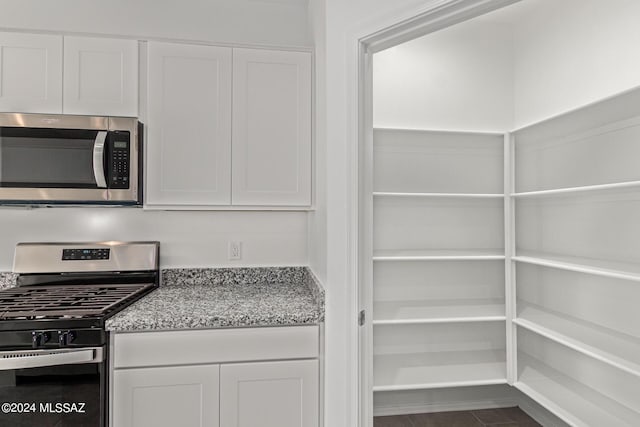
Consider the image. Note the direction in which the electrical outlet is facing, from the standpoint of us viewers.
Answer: facing the viewer

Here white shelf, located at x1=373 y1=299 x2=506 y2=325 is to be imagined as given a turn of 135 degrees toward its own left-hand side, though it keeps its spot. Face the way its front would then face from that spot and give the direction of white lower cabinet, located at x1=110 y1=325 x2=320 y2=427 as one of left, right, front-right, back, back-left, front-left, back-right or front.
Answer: back

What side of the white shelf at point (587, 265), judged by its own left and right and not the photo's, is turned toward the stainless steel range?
front

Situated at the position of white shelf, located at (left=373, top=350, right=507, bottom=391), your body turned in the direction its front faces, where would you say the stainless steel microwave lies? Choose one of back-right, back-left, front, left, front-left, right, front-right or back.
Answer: front-right

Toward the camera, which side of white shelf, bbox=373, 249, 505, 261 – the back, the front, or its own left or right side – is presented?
front

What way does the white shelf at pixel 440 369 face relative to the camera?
toward the camera

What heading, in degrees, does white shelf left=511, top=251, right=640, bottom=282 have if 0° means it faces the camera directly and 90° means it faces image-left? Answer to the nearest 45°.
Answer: approximately 45°

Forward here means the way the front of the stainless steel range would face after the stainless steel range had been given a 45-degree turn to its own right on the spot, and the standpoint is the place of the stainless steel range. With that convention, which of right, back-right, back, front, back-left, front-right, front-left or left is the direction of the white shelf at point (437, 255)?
back-left

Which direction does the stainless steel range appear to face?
toward the camera

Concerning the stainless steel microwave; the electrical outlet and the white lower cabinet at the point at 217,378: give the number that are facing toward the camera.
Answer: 3

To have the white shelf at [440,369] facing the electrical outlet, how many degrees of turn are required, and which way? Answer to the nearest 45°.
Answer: approximately 45° to its right

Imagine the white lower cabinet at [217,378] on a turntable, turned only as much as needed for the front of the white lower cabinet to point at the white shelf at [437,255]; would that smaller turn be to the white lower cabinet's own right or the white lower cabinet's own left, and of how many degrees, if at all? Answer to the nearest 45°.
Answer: approximately 135° to the white lower cabinet's own left

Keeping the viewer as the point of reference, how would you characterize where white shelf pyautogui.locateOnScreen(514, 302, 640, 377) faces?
facing the viewer and to the left of the viewer

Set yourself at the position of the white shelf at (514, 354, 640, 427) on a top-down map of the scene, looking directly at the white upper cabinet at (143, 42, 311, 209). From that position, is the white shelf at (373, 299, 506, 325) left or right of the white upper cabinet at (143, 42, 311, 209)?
right
